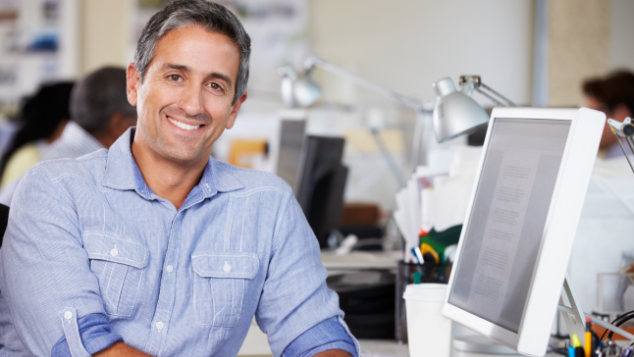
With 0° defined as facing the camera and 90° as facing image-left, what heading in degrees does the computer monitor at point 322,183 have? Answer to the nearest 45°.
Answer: approximately 135°
